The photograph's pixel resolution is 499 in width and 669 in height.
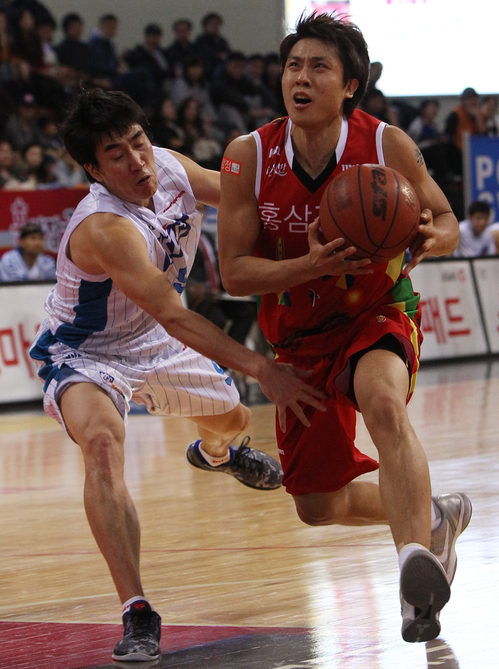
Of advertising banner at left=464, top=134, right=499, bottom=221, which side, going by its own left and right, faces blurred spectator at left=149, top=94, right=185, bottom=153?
right

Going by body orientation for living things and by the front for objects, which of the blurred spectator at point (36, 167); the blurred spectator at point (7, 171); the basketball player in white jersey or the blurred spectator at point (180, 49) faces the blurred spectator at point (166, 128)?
the blurred spectator at point (180, 49)

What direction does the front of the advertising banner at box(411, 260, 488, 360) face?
toward the camera

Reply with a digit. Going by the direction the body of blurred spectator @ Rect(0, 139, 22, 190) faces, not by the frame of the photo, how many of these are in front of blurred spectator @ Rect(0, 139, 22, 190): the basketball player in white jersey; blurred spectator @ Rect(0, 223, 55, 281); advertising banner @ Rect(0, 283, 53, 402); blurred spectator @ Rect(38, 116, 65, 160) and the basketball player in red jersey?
4

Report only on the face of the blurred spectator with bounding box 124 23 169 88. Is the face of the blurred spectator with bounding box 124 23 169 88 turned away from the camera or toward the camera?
toward the camera

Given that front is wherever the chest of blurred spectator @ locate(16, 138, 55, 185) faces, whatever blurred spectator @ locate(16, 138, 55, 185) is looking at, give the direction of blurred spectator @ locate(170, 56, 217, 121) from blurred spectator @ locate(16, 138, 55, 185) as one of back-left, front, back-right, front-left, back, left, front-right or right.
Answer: back-left

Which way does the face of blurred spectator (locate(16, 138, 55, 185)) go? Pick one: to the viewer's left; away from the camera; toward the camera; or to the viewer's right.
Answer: toward the camera

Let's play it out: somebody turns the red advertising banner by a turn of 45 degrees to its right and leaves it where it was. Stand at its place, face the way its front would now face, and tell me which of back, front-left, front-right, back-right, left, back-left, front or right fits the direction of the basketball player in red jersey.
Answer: front-left

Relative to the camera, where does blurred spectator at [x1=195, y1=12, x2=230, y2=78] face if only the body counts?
toward the camera

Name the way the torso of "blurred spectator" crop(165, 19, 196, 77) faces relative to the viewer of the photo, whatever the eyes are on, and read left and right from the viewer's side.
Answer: facing the viewer

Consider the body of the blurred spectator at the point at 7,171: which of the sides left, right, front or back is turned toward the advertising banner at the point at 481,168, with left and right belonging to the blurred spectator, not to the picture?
left

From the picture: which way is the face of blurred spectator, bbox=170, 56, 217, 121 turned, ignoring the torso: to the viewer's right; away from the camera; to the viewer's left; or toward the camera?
toward the camera

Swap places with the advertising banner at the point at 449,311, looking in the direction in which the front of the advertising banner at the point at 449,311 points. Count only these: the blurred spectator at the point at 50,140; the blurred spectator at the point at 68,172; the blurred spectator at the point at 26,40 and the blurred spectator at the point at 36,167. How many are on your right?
4

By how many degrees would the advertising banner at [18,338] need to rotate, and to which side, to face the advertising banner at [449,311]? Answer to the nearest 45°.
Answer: approximately 90° to its left

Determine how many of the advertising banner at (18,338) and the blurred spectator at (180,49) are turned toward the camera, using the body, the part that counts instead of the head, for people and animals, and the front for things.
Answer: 2

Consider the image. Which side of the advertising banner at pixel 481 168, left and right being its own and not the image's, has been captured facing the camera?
front
